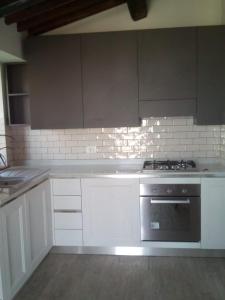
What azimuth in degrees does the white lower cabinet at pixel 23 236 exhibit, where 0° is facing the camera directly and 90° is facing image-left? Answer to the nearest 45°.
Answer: approximately 315°

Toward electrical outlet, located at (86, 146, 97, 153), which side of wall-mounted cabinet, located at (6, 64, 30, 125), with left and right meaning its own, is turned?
left

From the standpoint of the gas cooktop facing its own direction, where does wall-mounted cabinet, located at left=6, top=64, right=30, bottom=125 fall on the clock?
The wall-mounted cabinet is roughly at 3 o'clock from the gas cooktop.

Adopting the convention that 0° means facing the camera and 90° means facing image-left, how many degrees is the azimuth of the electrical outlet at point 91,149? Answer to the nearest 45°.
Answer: approximately 0°

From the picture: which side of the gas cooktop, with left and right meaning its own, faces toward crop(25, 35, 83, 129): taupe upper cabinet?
right

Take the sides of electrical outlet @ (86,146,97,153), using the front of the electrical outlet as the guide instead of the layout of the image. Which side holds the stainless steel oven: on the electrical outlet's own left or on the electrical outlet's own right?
on the electrical outlet's own left

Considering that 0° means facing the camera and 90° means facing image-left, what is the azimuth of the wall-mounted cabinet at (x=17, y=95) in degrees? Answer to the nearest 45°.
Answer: approximately 0°
